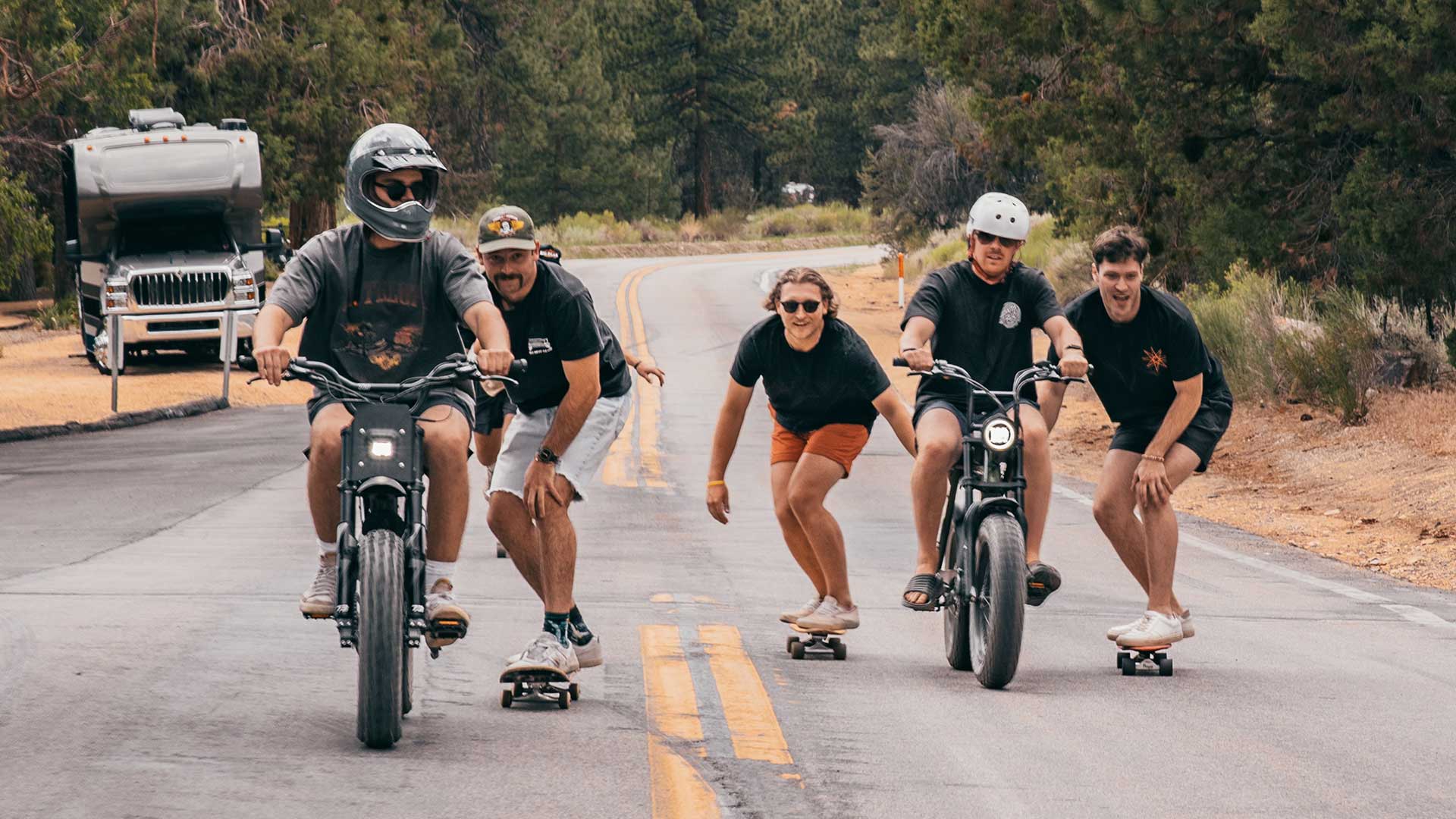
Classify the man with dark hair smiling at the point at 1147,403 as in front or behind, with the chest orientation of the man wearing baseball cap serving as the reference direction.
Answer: behind

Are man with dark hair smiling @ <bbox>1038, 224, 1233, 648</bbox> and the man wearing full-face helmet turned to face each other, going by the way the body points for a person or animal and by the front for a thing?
no

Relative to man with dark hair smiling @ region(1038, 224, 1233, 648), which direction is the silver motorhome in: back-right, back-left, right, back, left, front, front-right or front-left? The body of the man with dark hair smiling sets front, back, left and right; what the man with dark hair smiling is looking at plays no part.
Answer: right

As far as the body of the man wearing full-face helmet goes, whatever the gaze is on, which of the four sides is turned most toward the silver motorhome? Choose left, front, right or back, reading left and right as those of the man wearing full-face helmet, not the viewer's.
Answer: back

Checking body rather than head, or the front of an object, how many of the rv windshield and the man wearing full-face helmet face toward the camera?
2

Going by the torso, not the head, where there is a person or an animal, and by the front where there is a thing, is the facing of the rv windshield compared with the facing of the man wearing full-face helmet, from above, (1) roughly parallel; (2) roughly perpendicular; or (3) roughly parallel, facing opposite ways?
roughly parallel

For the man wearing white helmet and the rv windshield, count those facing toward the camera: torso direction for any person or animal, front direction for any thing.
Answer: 2

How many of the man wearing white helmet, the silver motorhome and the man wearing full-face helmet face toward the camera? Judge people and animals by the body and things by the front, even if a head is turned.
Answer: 3

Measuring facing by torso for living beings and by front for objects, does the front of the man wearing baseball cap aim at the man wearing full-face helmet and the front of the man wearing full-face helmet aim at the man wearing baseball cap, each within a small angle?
no

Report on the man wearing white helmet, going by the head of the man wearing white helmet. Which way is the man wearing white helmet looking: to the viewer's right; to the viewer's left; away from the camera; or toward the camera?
toward the camera

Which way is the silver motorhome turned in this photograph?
toward the camera

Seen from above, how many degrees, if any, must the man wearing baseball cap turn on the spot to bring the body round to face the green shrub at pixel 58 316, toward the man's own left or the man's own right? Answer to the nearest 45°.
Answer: approximately 135° to the man's own right

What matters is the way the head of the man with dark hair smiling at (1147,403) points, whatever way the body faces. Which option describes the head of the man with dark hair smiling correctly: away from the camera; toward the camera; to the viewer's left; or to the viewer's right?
toward the camera

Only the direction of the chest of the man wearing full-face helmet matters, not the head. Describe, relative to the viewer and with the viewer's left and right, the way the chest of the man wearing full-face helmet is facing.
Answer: facing the viewer

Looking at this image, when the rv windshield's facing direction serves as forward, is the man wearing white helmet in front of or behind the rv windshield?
in front

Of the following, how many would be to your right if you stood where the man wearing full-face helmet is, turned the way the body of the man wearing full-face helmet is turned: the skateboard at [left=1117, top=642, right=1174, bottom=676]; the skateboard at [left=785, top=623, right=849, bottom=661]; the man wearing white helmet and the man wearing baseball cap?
0
